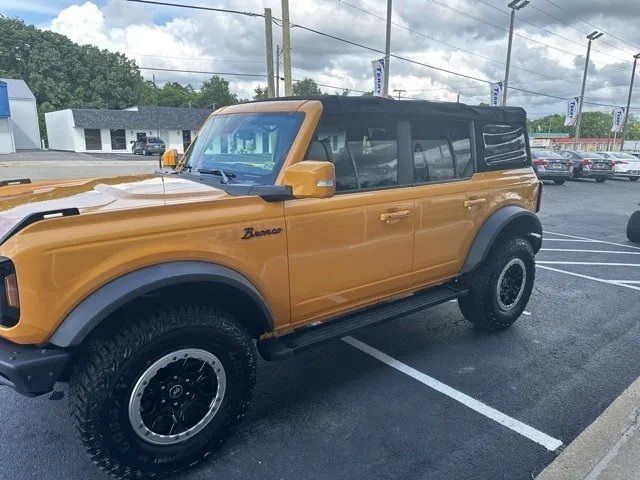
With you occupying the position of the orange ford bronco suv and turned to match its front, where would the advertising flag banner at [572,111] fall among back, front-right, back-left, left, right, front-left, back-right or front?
back

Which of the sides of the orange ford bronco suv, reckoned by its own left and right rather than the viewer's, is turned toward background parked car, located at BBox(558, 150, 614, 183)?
back

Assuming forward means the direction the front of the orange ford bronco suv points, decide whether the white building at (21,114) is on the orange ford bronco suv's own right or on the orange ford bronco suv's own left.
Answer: on the orange ford bronco suv's own right

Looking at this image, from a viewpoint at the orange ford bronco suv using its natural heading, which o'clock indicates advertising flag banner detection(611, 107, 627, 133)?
The advertising flag banner is roughly at 6 o'clock from the orange ford bronco suv.

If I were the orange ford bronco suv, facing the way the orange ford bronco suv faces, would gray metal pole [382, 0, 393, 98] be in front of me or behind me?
behind

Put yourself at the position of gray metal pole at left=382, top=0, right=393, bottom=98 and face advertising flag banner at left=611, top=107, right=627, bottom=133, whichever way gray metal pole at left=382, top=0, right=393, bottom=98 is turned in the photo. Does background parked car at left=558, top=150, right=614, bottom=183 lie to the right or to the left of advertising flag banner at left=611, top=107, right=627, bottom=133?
right

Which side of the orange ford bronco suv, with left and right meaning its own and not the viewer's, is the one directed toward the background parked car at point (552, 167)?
back

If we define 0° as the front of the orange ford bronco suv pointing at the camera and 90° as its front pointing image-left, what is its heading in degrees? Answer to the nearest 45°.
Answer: approximately 45°

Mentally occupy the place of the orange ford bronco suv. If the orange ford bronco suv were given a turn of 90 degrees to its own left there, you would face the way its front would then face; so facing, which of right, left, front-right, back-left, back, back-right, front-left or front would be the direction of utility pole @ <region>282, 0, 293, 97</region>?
back-left

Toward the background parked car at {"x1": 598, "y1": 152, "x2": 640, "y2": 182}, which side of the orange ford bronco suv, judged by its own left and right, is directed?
back
